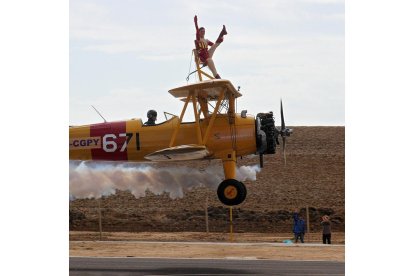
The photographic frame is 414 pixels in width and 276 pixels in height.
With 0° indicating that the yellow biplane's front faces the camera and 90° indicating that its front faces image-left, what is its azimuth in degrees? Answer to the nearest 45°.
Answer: approximately 270°
